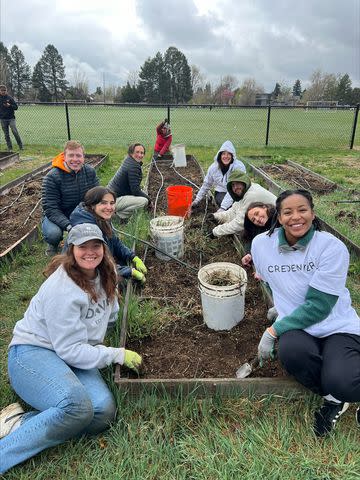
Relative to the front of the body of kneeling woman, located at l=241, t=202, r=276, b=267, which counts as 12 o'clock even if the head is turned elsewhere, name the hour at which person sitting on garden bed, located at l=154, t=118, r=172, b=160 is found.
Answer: The person sitting on garden bed is roughly at 4 o'clock from the kneeling woman.

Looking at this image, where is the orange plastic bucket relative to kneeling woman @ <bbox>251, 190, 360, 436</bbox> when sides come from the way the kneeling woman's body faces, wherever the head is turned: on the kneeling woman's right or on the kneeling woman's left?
on the kneeling woman's right

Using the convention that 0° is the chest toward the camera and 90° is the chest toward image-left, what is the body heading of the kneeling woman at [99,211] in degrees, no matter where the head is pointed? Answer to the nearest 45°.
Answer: approximately 315°

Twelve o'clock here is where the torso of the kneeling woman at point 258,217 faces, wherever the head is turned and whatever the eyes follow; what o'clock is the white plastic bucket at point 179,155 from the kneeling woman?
The white plastic bucket is roughly at 4 o'clock from the kneeling woman.

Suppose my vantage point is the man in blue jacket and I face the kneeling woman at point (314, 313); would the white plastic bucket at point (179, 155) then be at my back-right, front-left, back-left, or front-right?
back-left
